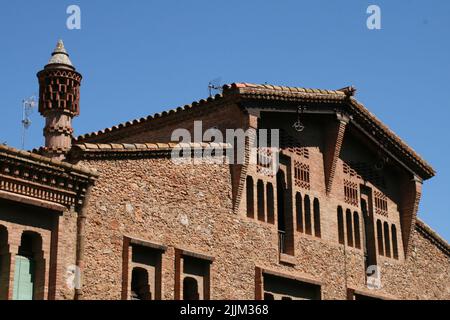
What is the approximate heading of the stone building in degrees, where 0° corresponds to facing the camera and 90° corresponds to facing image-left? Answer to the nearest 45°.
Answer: approximately 315°
